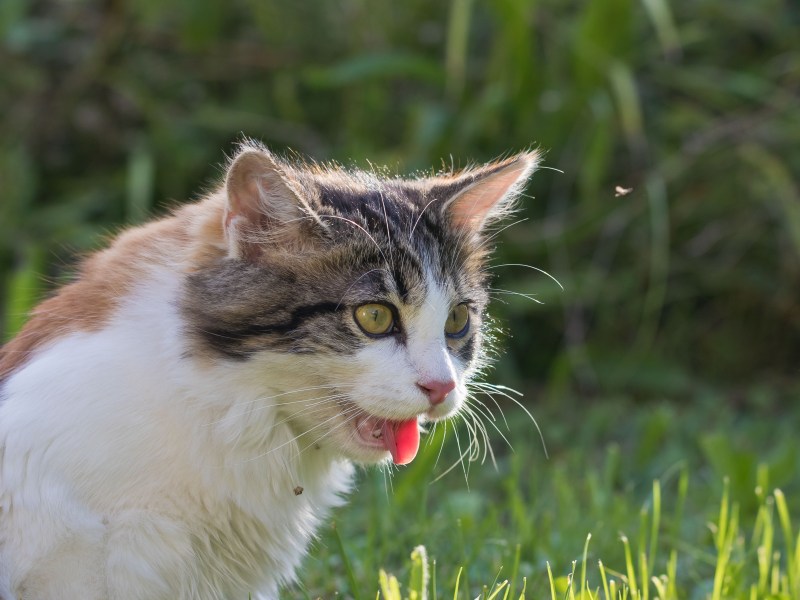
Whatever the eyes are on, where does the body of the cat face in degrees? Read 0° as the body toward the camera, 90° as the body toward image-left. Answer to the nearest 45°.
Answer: approximately 315°
